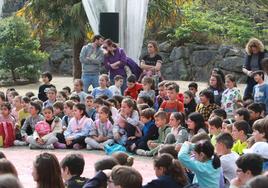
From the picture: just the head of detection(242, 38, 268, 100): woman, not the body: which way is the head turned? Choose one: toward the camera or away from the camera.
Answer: toward the camera

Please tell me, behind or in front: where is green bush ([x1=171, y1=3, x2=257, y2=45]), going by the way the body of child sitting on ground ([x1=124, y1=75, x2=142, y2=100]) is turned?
behind

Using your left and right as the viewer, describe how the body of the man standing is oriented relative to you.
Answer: facing the viewer and to the right of the viewer

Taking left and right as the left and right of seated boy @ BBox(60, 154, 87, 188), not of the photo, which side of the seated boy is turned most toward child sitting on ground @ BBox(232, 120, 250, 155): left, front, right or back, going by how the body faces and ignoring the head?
right

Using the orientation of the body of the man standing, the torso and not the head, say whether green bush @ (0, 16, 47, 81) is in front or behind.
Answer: behind

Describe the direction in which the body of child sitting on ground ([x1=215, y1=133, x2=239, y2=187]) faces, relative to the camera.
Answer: to the viewer's left

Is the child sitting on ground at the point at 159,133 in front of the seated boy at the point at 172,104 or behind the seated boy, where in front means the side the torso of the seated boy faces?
in front

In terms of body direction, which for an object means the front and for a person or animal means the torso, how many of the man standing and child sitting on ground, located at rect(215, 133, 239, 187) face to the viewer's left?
1

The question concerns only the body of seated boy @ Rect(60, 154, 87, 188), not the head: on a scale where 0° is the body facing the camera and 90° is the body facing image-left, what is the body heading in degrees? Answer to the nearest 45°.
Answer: approximately 135°

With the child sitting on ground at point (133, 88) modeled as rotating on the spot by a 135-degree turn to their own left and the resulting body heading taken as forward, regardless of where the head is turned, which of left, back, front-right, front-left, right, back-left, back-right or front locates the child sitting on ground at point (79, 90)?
back

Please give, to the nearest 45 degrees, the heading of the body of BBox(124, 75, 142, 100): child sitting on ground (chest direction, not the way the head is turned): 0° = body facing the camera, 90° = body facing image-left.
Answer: approximately 45°

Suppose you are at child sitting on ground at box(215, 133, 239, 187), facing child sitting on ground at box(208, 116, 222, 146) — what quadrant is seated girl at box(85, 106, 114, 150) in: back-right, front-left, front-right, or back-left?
front-left

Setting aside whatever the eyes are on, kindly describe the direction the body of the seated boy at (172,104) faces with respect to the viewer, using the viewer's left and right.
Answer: facing the viewer and to the left of the viewer

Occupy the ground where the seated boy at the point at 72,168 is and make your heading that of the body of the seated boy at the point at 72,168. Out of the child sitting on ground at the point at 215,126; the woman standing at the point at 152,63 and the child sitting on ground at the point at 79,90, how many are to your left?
0

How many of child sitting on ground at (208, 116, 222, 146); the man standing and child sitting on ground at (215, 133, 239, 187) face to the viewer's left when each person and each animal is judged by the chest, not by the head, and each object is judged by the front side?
2

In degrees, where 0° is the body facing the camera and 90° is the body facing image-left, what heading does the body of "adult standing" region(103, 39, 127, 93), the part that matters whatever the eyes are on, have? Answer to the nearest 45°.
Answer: approximately 45°

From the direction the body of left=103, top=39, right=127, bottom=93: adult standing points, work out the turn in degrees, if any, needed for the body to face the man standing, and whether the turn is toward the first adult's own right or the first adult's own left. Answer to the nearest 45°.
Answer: approximately 45° to the first adult's own right
